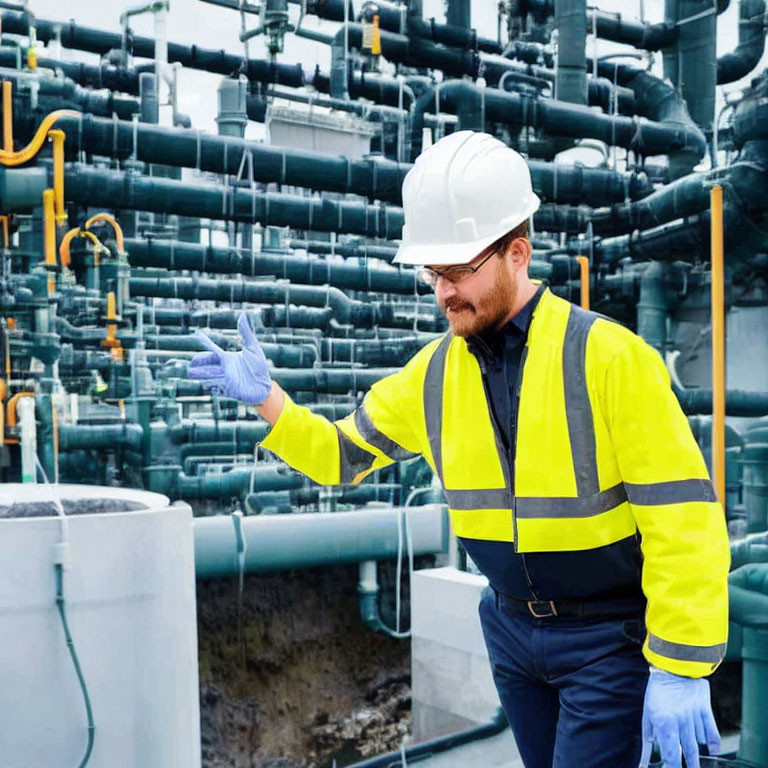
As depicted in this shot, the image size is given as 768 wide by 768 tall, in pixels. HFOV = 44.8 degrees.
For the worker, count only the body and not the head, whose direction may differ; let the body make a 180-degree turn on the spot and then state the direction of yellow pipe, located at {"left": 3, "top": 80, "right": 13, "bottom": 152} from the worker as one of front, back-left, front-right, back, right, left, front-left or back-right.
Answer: left

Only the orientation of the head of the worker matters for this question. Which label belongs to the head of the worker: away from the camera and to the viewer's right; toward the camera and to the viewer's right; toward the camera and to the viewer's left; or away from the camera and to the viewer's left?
toward the camera and to the viewer's left

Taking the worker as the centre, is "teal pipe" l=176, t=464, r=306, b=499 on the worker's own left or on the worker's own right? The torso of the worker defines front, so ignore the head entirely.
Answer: on the worker's own right

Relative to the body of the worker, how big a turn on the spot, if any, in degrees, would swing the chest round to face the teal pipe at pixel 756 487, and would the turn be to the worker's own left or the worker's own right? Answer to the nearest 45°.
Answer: approximately 180°

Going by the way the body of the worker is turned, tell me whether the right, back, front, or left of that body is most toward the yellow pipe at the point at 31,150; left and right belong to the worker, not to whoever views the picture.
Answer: right

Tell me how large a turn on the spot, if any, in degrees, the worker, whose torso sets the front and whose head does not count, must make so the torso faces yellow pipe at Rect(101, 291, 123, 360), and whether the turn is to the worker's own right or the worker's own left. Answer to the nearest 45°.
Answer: approximately 90° to the worker's own right

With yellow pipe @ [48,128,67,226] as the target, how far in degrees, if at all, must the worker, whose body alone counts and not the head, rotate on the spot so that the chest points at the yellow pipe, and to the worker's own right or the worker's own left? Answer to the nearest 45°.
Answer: approximately 90° to the worker's own right

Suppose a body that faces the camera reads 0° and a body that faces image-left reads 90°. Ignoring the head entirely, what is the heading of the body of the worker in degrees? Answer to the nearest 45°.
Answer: approximately 45°

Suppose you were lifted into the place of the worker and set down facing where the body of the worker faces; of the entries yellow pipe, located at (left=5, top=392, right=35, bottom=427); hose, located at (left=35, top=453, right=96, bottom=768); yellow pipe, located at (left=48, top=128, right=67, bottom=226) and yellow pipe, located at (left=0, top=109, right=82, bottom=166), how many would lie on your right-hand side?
4

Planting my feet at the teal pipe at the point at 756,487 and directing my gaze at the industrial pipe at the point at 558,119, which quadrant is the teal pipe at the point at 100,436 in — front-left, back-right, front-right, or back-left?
front-left

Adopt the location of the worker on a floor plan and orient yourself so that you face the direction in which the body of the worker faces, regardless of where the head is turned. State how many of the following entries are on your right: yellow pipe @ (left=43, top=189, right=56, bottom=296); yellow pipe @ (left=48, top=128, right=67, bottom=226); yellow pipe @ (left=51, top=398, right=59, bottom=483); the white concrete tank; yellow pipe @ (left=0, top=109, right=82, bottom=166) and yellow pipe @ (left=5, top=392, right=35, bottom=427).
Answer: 6

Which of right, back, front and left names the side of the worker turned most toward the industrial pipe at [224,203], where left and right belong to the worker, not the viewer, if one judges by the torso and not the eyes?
right
